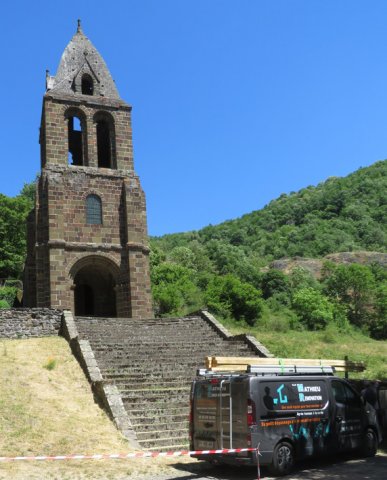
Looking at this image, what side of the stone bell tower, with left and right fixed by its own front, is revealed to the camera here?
front

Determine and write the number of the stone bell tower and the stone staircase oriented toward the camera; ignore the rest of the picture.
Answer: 2

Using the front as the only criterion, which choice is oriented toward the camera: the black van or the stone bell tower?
the stone bell tower

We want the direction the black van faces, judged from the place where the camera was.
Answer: facing away from the viewer and to the right of the viewer

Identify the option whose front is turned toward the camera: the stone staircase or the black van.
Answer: the stone staircase

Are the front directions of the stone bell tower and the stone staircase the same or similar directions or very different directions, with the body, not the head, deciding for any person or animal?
same or similar directions

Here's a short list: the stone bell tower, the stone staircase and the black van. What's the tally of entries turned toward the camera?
2

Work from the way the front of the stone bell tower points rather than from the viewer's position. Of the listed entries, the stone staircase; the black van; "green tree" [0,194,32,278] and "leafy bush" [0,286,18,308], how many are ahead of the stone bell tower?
2

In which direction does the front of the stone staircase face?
toward the camera

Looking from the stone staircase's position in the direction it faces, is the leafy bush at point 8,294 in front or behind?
behind

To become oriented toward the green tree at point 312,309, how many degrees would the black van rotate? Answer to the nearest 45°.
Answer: approximately 45° to its left

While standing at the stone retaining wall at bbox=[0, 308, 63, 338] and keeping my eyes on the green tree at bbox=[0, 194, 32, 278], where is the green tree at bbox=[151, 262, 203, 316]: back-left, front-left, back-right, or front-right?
front-right

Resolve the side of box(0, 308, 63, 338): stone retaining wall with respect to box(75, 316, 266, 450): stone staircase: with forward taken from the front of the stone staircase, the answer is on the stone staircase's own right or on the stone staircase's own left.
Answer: on the stone staircase's own right

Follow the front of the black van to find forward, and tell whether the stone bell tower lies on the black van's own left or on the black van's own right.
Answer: on the black van's own left

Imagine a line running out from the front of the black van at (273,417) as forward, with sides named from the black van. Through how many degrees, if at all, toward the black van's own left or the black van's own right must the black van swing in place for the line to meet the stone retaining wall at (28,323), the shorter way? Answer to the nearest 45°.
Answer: approximately 90° to the black van's own left

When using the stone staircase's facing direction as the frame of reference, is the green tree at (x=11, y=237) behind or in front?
behind

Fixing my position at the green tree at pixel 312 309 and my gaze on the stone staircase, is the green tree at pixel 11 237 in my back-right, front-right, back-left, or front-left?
front-right
